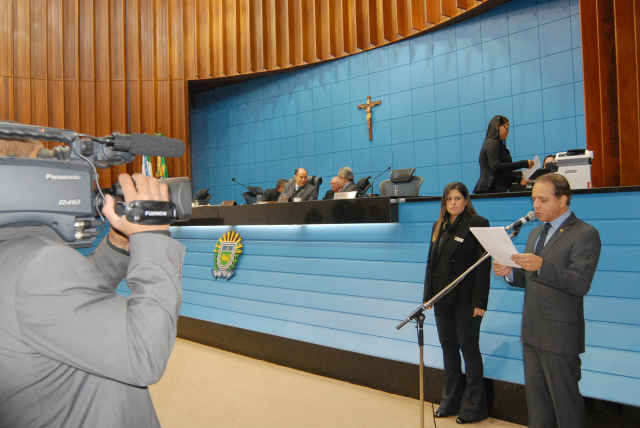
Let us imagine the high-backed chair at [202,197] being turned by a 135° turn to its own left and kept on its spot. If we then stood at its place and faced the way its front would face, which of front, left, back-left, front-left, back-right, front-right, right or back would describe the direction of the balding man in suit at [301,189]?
front-right

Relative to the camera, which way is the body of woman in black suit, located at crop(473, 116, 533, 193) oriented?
to the viewer's right

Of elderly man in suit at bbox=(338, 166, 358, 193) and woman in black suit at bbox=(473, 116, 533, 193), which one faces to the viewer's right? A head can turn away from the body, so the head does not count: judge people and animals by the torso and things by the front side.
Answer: the woman in black suit

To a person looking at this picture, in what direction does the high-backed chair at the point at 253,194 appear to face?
facing the viewer and to the left of the viewer

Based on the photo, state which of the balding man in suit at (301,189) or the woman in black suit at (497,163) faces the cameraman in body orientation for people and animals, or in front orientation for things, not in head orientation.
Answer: the balding man in suit

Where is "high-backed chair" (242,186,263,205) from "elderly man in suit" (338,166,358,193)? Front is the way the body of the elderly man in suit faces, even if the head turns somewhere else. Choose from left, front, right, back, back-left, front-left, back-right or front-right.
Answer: front-right

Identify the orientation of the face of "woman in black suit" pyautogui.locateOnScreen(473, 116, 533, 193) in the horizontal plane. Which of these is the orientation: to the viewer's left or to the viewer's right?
to the viewer's right

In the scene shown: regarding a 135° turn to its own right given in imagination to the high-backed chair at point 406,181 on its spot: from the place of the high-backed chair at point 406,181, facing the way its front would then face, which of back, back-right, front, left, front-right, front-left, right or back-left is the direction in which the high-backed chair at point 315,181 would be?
front-left

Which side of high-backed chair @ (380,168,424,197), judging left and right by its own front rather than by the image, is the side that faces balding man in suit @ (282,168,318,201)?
right

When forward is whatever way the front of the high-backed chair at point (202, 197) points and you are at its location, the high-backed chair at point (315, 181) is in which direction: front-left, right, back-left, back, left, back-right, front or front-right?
left

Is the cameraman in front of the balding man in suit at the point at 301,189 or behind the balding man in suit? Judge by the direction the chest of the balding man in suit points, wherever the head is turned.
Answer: in front

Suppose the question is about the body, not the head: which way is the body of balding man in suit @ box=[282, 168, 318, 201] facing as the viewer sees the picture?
toward the camera
